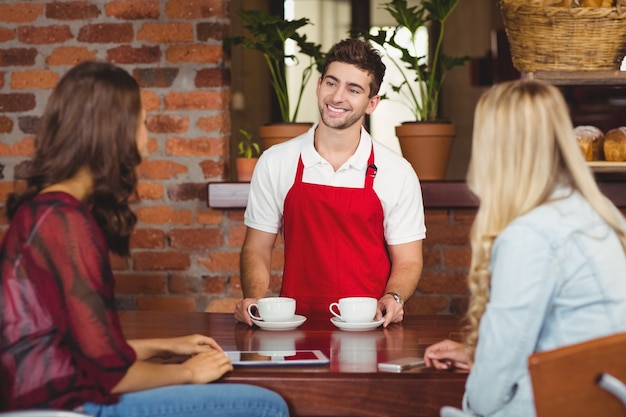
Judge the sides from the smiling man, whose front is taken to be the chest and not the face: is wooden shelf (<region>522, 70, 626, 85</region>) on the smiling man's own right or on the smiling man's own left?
on the smiling man's own left

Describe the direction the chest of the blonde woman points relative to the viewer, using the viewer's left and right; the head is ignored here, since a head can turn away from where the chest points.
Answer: facing away from the viewer and to the left of the viewer

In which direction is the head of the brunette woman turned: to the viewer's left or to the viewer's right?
to the viewer's right

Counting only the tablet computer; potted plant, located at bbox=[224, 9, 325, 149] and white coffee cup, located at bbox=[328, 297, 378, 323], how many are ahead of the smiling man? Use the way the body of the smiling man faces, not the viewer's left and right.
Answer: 2

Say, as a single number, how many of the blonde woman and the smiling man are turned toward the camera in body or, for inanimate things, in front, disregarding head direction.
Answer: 1

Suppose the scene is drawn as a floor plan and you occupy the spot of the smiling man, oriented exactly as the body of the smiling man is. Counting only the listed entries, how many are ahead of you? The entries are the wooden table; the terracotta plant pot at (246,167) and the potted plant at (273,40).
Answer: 1

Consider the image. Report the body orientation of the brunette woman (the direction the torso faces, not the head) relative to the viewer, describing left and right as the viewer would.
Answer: facing away from the viewer and to the right of the viewer

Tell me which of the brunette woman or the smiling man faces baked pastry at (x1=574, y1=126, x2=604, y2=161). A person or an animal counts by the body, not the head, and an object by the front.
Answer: the brunette woman

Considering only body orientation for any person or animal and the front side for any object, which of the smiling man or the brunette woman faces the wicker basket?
the brunette woman

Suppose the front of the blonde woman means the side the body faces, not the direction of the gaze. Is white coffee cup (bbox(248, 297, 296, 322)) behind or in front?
in front

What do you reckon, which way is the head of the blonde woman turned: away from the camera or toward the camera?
away from the camera

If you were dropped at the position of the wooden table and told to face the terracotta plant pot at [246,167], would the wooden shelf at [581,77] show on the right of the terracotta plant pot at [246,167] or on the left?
right

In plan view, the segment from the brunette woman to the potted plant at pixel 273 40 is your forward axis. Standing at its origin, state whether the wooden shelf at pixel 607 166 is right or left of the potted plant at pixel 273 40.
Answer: right

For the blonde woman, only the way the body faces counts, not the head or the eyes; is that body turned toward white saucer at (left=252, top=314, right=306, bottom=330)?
yes
